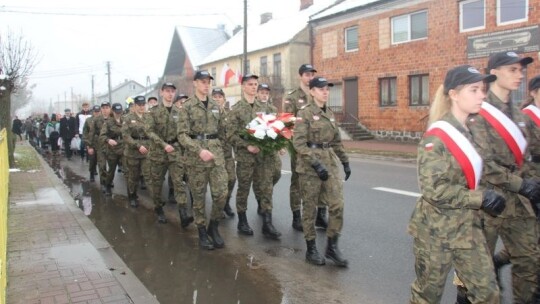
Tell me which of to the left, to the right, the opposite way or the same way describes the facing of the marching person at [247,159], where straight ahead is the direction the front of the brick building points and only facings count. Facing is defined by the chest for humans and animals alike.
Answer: to the left

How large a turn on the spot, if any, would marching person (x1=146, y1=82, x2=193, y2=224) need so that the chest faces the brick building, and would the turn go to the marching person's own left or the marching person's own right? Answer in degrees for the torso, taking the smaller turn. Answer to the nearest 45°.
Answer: approximately 90° to the marching person's own left

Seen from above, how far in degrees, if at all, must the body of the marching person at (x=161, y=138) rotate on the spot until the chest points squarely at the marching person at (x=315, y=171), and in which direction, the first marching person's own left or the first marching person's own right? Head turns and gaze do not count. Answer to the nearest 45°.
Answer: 0° — they already face them

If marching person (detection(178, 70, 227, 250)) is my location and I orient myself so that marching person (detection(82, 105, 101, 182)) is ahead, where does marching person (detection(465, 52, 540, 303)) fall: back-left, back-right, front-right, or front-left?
back-right

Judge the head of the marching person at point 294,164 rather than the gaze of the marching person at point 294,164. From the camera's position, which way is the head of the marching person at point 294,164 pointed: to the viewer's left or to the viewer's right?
to the viewer's right

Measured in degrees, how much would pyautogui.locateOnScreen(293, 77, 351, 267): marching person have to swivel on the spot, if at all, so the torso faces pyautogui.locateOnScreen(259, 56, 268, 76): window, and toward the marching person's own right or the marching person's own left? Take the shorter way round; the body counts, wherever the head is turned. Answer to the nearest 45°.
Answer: approximately 135° to the marching person's own left

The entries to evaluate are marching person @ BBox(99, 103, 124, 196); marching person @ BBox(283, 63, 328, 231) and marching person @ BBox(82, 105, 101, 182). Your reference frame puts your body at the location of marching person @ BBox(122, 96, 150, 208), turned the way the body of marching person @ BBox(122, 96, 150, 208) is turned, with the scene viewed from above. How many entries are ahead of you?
1

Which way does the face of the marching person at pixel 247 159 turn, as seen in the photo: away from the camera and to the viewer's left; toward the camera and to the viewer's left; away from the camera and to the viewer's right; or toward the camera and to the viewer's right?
toward the camera and to the viewer's right

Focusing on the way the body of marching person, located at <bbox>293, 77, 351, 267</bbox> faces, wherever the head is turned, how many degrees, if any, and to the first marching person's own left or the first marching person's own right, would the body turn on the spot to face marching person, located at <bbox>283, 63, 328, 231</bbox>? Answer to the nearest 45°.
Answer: approximately 135° to the first marching person's own left

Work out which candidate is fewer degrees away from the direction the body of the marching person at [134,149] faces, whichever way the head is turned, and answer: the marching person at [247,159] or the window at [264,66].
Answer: the marching person

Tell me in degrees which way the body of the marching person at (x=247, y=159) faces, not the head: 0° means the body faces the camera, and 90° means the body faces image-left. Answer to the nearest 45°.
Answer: approximately 315°

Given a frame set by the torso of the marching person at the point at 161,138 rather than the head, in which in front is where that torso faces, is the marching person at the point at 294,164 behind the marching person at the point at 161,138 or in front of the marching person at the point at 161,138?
in front

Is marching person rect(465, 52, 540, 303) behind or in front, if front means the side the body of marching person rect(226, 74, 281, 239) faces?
in front

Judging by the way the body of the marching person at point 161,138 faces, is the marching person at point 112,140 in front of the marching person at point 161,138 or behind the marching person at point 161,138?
behind
